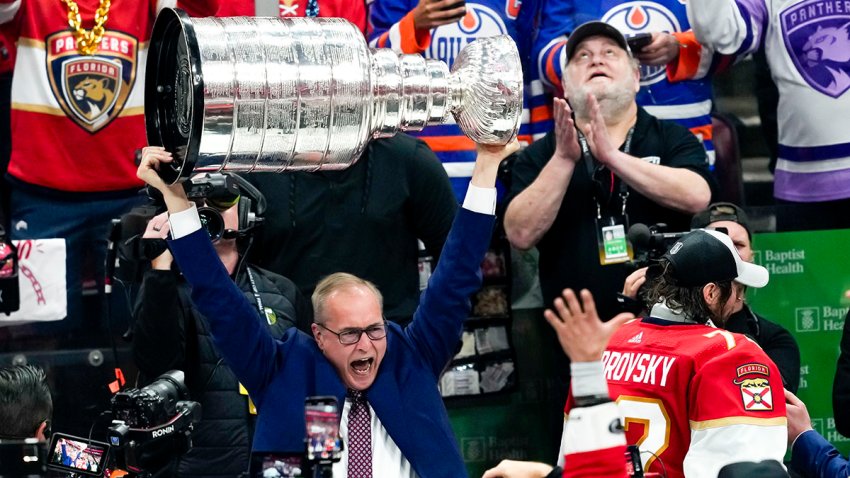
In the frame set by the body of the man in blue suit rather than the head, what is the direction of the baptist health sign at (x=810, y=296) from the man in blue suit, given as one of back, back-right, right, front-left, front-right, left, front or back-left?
back-left

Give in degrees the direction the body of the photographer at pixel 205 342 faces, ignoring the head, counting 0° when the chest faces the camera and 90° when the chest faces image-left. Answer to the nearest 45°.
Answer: approximately 45°

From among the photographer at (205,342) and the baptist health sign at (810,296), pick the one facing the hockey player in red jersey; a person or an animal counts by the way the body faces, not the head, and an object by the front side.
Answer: the baptist health sign

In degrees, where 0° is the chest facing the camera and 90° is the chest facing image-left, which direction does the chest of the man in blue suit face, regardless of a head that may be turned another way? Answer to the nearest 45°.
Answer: approximately 0°

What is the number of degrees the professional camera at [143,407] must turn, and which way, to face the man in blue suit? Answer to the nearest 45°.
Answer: approximately 45° to its right

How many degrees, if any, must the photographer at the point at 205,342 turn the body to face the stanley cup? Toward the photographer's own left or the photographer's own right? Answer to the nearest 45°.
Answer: approximately 45° to the photographer's own left

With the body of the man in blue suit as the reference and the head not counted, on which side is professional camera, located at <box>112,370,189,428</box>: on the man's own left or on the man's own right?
on the man's own right
